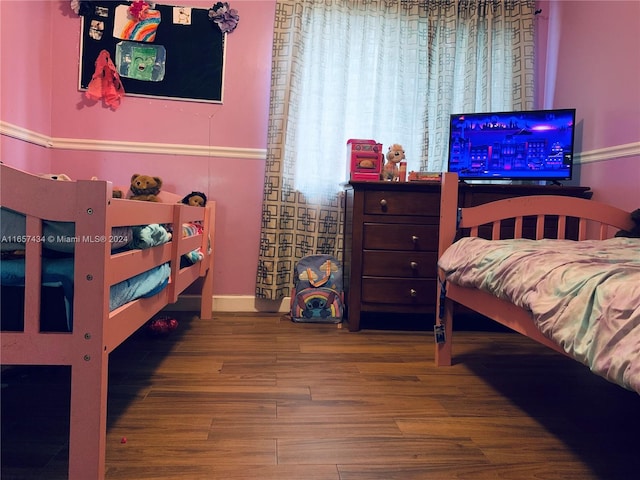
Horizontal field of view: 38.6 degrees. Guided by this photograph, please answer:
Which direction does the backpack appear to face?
toward the camera

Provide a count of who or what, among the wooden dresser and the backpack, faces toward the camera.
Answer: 2

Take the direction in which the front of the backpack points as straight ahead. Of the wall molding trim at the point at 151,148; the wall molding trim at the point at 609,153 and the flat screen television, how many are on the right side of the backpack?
1

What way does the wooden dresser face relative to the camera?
toward the camera

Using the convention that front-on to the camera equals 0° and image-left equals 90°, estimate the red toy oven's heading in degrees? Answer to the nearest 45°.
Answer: approximately 0°

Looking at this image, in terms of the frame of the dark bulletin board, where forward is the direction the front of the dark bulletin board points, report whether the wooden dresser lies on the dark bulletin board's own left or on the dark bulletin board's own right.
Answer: on the dark bulletin board's own left

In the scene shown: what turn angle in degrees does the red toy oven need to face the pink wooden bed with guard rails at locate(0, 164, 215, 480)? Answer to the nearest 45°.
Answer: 0° — it already faces it

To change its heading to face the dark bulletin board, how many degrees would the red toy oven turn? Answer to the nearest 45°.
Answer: approximately 90° to its right

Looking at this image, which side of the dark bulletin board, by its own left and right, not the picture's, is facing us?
front

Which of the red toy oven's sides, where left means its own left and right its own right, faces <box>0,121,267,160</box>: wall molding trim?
right

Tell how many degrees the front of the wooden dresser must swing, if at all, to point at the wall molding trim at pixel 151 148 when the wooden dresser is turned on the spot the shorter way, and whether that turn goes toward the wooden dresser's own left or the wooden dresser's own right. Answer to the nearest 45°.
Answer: approximately 90° to the wooden dresser's own right

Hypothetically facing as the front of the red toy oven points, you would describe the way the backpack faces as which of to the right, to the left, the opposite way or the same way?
the same way

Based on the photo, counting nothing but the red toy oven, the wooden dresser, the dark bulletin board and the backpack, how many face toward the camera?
4

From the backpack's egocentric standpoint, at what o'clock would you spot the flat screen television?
The flat screen television is roughly at 9 o'clock from the backpack.
